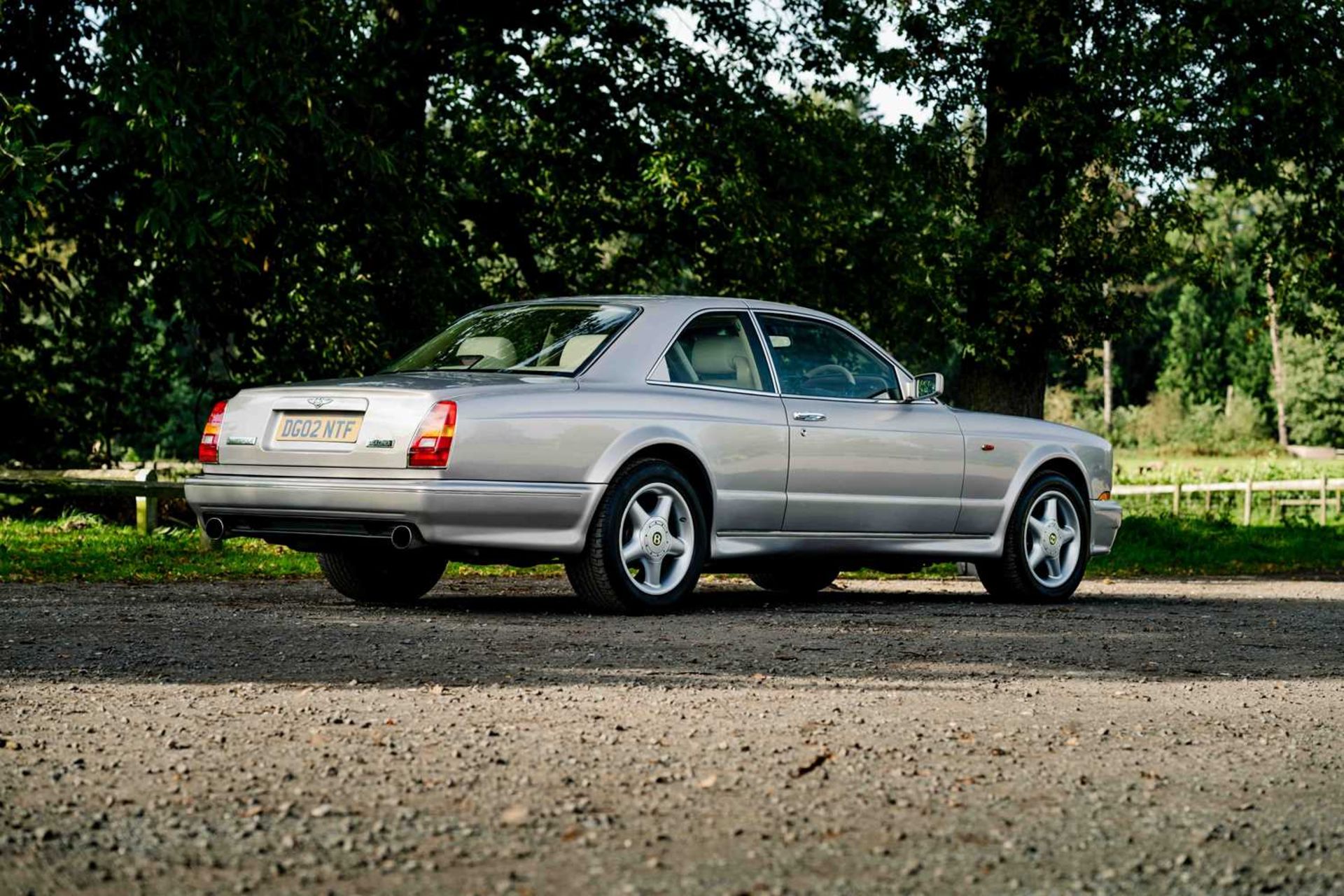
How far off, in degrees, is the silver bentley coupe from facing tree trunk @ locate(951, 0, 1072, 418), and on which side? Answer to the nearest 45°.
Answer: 0° — it already faces it

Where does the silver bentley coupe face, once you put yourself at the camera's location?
facing away from the viewer and to the right of the viewer

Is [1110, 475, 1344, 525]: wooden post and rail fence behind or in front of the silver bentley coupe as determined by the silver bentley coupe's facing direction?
in front
